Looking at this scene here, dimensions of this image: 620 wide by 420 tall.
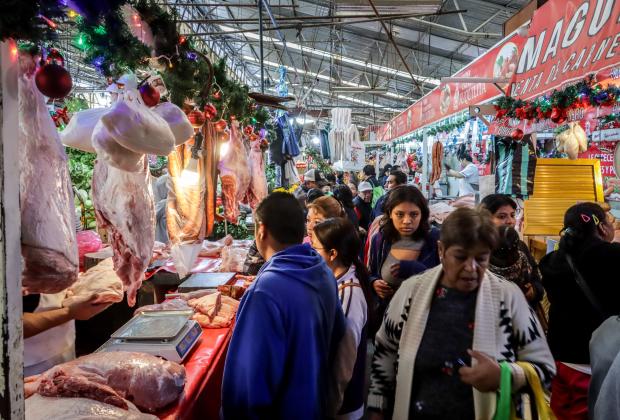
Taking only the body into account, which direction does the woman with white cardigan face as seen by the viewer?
toward the camera

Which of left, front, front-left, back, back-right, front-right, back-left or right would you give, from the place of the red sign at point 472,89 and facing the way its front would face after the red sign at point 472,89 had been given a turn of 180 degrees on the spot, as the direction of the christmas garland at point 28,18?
back-right

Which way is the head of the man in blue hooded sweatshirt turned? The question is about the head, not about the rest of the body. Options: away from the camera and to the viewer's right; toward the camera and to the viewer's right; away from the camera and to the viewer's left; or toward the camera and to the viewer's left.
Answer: away from the camera and to the viewer's left

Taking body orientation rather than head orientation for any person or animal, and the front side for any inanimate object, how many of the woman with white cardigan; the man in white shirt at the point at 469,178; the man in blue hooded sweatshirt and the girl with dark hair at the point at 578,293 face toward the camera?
1

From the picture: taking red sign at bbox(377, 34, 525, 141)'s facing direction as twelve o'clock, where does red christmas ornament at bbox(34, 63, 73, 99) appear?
The red christmas ornament is roughly at 11 o'clock from the red sign.

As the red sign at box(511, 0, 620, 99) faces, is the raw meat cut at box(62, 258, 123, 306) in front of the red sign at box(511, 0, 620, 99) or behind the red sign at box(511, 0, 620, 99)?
in front

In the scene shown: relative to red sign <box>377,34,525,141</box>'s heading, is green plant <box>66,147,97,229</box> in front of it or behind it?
in front

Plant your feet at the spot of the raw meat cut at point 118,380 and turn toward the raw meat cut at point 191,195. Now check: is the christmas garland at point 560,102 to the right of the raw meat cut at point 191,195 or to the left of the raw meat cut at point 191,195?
right

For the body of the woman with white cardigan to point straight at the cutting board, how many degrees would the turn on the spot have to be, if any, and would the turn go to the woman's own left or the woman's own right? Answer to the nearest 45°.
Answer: approximately 135° to the woman's own right

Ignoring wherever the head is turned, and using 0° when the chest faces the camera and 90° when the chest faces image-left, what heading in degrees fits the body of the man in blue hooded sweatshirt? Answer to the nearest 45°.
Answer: approximately 135°

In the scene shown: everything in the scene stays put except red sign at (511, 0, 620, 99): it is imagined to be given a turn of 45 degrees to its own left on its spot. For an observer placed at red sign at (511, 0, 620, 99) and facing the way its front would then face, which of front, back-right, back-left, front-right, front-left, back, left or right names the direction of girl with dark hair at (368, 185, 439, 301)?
front-right
